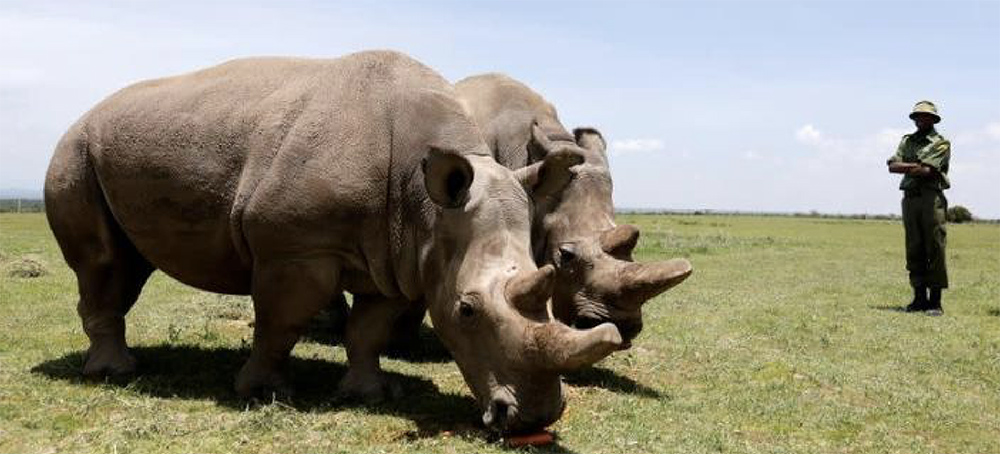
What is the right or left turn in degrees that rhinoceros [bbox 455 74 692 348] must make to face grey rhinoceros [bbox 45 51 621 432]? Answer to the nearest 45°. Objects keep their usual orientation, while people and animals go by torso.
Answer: approximately 90° to its right

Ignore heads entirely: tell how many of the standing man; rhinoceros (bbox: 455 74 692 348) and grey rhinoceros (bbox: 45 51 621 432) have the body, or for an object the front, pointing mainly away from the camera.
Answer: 0

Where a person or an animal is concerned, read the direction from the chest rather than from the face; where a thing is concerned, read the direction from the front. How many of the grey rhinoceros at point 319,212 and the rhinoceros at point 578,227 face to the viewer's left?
0

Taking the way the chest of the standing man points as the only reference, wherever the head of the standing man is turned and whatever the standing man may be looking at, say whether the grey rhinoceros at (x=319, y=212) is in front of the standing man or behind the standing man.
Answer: in front

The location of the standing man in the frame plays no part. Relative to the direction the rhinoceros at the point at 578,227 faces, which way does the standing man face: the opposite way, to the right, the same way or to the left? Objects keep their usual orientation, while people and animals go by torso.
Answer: to the right

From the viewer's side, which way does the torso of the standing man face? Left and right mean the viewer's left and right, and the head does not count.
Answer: facing the viewer and to the left of the viewer

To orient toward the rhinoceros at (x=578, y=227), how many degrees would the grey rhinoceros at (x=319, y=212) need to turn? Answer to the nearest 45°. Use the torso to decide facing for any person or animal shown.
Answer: approximately 45° to its left

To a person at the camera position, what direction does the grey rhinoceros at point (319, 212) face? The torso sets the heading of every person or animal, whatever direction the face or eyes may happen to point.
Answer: facing the viewer and to the right of the viewer

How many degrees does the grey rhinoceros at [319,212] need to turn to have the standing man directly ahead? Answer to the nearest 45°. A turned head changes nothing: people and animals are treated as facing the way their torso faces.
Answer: approximately 90° to its left

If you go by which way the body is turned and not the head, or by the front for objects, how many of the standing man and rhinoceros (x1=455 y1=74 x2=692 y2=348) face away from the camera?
0

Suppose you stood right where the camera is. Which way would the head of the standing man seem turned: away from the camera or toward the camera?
toward the camera
